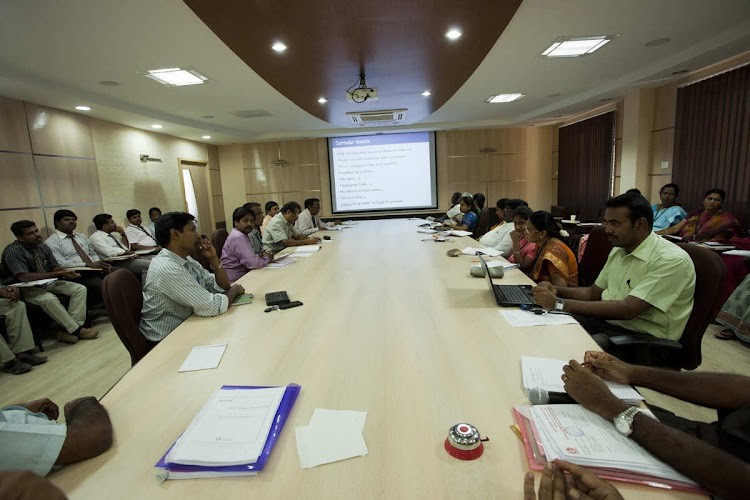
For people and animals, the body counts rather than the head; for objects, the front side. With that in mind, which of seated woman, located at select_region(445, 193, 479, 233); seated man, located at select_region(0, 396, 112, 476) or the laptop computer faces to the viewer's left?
the seated woman

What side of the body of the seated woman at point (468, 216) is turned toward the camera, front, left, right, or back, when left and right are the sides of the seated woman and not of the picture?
left

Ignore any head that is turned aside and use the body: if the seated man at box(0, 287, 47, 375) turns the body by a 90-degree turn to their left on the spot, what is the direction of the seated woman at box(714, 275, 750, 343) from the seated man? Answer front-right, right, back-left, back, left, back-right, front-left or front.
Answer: back-right

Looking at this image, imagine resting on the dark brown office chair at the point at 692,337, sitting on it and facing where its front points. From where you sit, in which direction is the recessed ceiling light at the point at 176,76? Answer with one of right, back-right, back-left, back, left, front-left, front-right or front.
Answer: front

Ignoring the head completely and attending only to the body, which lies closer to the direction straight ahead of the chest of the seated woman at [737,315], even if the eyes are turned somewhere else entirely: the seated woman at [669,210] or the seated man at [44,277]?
the seated man

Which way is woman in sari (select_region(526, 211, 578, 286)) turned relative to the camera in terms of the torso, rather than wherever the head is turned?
to the viewer's left

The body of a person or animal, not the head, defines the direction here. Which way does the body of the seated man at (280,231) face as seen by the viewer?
to the viewer's right

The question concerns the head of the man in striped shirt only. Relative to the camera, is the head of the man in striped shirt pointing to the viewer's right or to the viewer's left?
to the viewer's right

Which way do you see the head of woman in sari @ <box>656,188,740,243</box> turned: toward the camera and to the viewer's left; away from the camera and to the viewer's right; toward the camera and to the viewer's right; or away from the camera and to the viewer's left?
toward the camera and to the viewer's left

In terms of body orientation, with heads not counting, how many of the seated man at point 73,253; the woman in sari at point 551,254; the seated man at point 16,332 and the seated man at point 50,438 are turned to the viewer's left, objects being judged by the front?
1

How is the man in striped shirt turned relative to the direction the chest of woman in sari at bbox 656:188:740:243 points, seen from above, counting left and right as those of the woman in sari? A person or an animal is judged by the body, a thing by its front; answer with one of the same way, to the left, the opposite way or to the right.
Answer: the opposite way

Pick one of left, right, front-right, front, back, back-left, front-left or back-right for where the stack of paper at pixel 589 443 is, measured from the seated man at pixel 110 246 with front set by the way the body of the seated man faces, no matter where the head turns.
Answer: front-right

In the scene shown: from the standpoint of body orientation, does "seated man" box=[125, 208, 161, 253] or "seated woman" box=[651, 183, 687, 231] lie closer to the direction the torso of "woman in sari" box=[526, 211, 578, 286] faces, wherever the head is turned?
the seated man

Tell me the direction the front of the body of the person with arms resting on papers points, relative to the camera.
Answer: to the viewer's left

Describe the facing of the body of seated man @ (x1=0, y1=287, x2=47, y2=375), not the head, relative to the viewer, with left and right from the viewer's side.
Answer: facing to the right of the viewer

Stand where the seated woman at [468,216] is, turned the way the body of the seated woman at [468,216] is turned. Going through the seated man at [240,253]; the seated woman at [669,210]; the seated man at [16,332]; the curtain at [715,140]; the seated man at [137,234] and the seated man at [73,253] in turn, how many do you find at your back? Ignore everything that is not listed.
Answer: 2

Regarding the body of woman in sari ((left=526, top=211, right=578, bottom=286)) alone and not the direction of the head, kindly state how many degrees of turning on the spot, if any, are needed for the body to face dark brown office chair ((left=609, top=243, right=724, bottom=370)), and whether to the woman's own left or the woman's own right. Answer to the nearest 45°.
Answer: approximately 135° to the woman's own left

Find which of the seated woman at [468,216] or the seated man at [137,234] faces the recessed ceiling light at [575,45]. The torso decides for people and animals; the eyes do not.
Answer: the seated man

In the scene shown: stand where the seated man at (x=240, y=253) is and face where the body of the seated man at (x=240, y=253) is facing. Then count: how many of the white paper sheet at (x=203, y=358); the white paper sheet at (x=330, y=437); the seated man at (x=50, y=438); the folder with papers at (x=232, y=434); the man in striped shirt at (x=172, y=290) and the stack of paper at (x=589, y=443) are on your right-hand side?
6

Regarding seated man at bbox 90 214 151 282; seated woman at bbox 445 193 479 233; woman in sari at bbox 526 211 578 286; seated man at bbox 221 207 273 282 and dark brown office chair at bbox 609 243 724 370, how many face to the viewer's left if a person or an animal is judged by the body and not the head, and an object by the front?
3

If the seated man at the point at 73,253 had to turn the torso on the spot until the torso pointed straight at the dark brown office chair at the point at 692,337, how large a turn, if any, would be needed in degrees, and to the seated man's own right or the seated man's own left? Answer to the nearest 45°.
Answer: approximately 45° to the seated man's own right

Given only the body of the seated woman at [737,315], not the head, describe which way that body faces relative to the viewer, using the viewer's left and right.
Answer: facing to the left of the viewer

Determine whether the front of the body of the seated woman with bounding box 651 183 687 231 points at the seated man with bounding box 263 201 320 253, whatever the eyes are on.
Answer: yes

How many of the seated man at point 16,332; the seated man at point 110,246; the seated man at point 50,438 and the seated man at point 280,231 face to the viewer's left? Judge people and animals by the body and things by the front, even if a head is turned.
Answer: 0

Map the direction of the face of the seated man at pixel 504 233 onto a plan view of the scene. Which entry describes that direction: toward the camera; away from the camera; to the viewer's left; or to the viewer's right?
to the viewer's left
